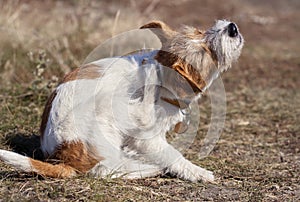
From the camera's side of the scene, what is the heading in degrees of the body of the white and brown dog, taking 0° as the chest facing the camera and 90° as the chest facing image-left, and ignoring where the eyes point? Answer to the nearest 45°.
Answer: approximately 270°
